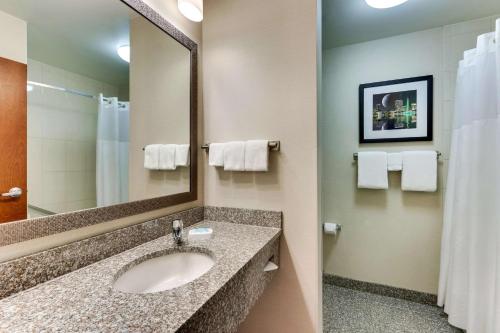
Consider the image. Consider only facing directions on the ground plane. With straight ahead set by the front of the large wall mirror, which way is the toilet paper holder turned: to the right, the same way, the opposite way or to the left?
to the right

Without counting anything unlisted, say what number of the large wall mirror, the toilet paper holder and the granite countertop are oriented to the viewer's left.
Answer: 0

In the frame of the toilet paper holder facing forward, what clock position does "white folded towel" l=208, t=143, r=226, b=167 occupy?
The white folded towel is roughly at 1 o'clock from the toilet paper holder.

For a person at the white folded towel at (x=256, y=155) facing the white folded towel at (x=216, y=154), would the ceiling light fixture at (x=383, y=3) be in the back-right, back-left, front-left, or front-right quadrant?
back-right

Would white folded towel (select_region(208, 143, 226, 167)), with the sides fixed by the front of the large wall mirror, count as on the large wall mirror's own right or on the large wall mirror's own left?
on the large wall mirror's own left

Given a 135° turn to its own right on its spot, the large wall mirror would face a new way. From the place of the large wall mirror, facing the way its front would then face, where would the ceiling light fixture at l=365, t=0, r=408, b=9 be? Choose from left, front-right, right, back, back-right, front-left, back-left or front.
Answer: back

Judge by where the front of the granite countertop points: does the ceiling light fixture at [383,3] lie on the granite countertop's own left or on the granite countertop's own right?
on the granite countertop's own left

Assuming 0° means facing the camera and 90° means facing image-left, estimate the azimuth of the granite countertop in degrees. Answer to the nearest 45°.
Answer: approximately 315°

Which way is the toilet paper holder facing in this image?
toward the camera
